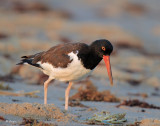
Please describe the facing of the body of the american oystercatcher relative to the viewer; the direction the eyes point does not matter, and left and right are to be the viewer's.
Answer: facing to the right of the viewer
